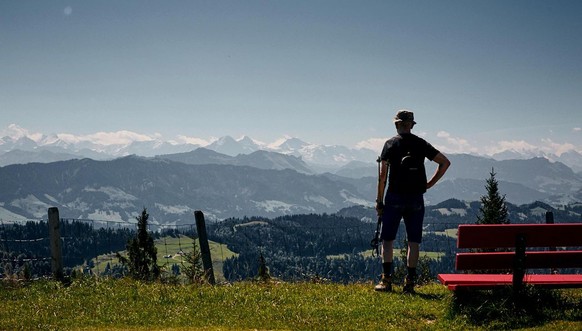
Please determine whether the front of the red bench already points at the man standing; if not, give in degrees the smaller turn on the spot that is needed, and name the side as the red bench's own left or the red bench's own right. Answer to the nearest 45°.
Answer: approximately 45° to the red bench's own left

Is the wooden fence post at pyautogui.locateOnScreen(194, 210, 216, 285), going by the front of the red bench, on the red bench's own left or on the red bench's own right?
on the red bench's own left

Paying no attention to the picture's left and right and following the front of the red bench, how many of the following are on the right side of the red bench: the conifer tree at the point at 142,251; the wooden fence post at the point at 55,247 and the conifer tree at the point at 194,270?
0

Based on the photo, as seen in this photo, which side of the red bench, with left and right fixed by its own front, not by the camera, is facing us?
back

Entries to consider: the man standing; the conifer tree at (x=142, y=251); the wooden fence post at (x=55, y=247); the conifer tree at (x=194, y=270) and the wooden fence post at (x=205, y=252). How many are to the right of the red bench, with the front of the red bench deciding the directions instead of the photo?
0

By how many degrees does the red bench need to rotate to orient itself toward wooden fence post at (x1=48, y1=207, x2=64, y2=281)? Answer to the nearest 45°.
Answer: approximately 90° to its left

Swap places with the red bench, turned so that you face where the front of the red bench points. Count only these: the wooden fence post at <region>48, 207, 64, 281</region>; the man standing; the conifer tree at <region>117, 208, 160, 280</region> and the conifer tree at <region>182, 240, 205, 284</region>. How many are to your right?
0

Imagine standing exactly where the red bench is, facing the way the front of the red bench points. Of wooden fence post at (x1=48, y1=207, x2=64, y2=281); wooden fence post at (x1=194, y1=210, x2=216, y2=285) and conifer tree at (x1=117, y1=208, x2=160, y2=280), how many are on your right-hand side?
0

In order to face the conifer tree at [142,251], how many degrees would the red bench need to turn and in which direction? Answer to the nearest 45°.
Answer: approximately 45° to its left
